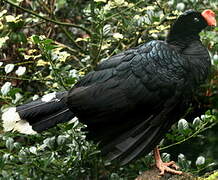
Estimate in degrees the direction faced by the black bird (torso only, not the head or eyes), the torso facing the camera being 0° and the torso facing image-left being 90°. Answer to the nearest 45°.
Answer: approximately 270°
